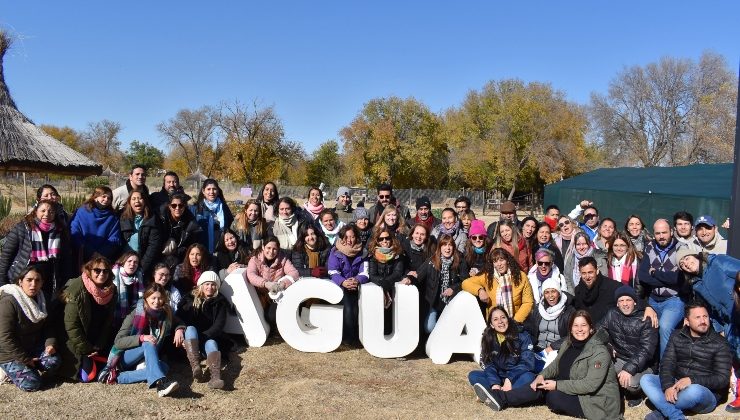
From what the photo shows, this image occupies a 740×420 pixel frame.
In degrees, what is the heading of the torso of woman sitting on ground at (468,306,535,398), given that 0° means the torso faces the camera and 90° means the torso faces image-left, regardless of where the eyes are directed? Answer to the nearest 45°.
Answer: approximately 0°

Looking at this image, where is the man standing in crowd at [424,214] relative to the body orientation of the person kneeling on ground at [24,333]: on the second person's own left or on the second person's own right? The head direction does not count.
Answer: on the second person's own left

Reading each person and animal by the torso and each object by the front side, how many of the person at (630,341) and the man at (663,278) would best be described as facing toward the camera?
2

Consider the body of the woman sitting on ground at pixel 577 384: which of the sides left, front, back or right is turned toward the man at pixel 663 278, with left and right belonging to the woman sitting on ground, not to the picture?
back

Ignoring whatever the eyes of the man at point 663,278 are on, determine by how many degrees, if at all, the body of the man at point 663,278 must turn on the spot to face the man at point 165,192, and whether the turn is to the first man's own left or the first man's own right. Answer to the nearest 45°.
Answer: approximately 90° to the first man's own right

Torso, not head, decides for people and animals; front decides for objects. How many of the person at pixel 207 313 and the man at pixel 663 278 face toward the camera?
2

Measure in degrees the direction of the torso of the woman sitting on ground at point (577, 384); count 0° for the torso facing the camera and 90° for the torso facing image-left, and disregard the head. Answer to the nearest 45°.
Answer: approximately 45°

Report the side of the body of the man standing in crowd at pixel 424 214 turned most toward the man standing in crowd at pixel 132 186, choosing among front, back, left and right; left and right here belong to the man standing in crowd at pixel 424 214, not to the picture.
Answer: right

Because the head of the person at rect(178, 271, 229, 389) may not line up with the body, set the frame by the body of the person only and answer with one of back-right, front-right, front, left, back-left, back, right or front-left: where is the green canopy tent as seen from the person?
back-left
